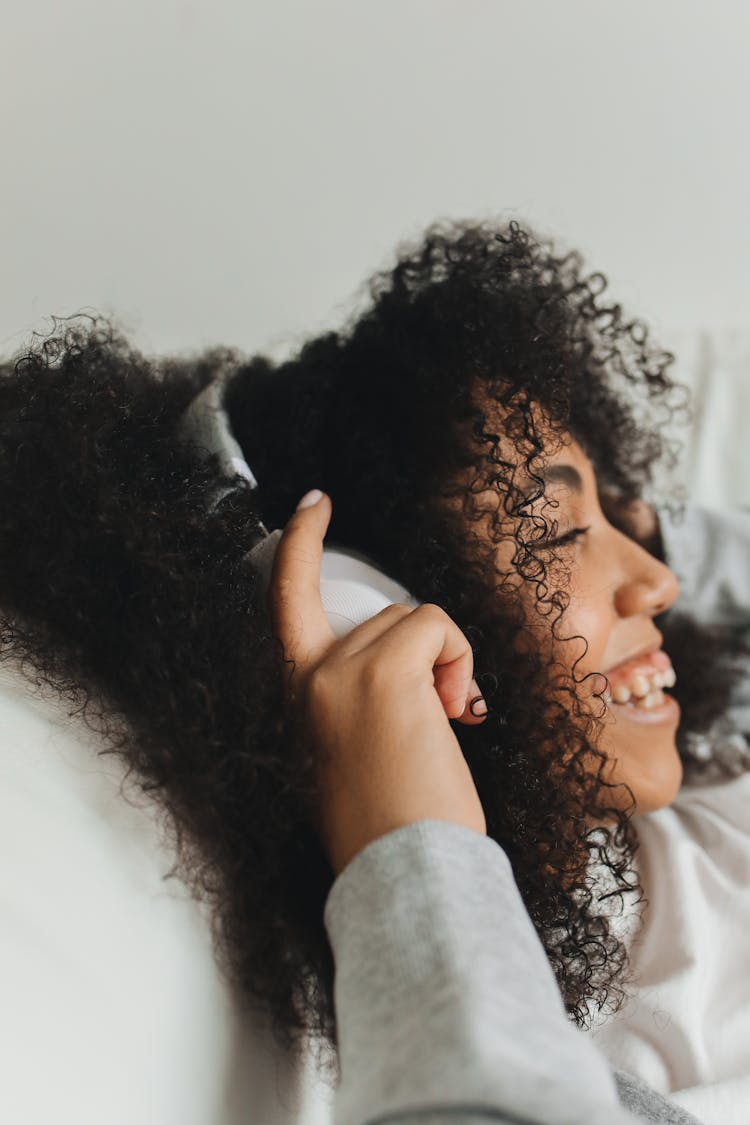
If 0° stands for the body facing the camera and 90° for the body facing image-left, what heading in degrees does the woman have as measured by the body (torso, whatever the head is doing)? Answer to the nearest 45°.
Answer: approximately 270°
